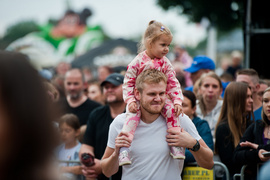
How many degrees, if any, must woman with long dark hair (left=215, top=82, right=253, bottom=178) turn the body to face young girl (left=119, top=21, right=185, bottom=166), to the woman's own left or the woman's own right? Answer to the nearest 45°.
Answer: approximately 90° to the woman's own right

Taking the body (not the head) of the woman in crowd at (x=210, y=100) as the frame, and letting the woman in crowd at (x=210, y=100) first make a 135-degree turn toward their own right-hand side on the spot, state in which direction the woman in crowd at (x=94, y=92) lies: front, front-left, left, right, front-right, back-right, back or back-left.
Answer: front

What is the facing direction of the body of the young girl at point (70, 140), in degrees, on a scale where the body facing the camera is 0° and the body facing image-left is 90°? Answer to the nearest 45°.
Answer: approximately 45°

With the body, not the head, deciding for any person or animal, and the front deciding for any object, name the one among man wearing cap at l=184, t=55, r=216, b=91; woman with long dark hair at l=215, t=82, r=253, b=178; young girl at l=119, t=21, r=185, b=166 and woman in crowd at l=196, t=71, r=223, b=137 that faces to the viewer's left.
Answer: the man wearing cap

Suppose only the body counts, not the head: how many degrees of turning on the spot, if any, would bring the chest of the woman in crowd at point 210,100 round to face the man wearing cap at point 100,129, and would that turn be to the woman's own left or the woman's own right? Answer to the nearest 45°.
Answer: approximately 45° to the woman's own right
